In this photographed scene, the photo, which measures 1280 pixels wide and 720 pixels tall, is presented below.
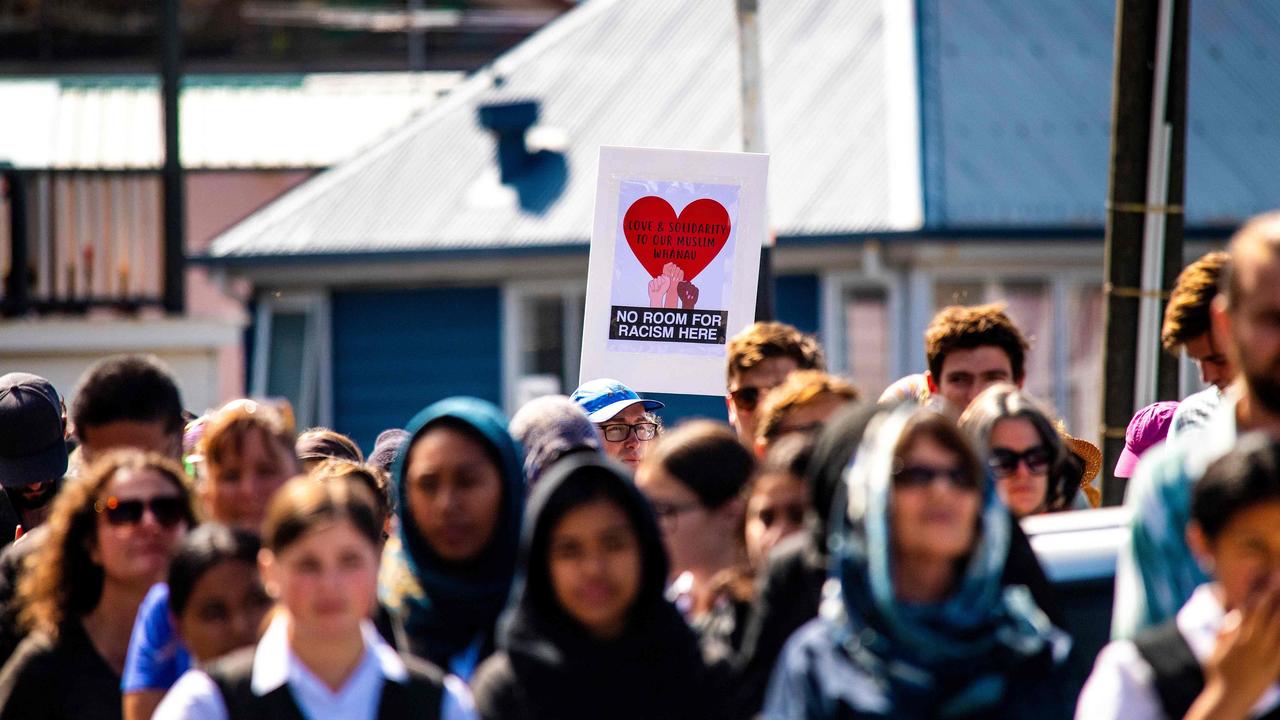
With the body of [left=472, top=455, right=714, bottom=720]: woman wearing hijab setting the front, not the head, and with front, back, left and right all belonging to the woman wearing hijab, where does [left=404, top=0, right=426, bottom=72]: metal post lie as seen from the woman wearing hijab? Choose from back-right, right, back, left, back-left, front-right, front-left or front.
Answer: back

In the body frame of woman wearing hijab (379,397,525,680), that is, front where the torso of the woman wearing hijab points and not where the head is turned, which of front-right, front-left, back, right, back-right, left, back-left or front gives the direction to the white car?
left

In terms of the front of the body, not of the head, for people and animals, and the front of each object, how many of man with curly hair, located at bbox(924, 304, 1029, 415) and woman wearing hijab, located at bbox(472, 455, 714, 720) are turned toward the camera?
2

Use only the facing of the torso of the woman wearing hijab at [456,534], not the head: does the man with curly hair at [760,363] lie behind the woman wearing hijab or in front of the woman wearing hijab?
behind

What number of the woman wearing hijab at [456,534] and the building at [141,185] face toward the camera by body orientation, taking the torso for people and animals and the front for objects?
2

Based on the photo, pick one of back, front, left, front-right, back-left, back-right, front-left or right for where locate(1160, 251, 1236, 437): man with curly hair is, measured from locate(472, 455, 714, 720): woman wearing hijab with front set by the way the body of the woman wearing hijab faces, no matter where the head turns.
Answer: back-left

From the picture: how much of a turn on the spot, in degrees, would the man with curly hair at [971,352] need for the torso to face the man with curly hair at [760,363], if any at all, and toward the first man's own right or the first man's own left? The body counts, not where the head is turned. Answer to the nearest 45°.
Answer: approximately 45° to the first man's own right

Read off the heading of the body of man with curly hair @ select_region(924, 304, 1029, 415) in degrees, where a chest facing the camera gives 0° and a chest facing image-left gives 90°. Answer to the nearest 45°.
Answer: approximately 0°

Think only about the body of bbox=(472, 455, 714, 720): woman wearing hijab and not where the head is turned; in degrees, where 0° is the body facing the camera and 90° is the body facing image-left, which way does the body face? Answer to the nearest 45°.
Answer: approximately 0°
